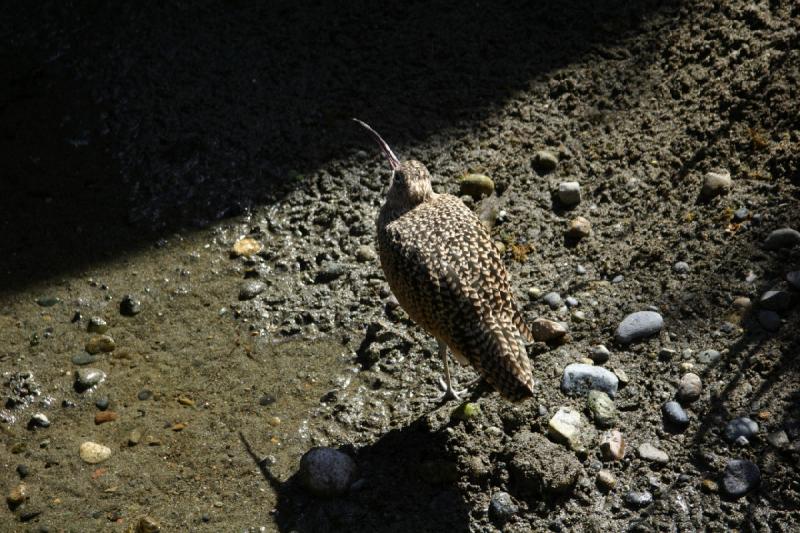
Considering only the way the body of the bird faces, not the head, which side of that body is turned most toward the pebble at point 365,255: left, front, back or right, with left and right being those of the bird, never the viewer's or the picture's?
front

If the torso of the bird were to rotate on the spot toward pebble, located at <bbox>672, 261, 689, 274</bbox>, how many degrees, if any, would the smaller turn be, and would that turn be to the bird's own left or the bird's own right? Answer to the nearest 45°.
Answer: approximately 90° to the bird's own right

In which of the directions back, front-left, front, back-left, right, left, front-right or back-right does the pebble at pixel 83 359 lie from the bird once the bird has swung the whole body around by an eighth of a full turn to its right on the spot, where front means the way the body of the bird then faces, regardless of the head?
left

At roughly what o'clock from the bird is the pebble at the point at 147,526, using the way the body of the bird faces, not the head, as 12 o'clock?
The pebble is roughly at 9 o'clock from the bird.

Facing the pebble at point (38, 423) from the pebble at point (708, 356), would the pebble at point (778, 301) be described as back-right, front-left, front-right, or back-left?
back-right

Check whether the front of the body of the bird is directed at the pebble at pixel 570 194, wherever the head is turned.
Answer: no

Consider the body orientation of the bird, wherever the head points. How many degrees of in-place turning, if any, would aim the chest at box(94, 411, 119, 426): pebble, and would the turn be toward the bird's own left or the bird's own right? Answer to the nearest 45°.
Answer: approximately 45° to the bird's own left

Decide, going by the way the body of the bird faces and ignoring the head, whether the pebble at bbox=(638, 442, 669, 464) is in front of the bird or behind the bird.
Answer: behind

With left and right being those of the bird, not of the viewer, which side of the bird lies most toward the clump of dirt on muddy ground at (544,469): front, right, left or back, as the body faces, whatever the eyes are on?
back

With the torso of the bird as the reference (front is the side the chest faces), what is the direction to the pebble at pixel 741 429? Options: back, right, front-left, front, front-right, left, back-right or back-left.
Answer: back-right

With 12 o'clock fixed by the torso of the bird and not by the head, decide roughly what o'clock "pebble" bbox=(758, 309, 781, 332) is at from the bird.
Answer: The pebble is roughly at 4 o'clock from the bird.

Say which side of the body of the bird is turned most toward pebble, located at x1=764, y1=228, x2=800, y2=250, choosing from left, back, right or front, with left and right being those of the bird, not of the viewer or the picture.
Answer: right

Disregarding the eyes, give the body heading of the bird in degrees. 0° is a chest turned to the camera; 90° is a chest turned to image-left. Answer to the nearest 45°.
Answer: approximately 135°

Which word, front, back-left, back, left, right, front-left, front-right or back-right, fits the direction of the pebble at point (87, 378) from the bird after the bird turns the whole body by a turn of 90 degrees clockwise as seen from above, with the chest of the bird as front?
back-left

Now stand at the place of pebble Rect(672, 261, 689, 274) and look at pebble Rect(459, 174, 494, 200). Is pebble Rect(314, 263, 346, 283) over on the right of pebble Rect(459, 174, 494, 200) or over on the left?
left

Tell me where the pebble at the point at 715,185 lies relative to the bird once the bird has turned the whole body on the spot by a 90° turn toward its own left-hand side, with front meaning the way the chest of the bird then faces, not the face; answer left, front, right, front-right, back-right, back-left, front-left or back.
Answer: back

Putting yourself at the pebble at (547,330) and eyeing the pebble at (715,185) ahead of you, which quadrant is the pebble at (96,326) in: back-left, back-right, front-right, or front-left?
back-left

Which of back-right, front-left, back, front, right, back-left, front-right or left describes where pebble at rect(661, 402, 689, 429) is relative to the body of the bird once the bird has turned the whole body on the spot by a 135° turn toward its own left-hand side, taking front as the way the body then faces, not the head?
left

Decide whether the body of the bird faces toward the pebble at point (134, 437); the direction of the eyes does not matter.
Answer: no

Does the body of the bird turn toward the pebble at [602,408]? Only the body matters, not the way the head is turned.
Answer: no
